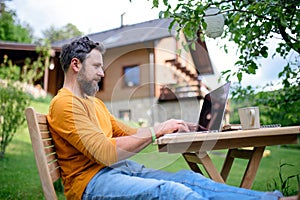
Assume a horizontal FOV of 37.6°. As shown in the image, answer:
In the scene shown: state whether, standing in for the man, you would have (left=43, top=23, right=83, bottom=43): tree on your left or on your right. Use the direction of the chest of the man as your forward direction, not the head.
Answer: on your left

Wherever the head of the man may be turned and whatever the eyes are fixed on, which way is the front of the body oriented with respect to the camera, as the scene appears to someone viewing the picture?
to the viewer's right

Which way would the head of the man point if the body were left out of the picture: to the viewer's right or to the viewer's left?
to the viewer's right

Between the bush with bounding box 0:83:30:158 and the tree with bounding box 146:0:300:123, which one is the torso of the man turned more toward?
the tree

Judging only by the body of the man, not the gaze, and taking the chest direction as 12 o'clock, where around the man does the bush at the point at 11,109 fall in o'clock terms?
The bush is roughly at 8 o'clock from the man.
